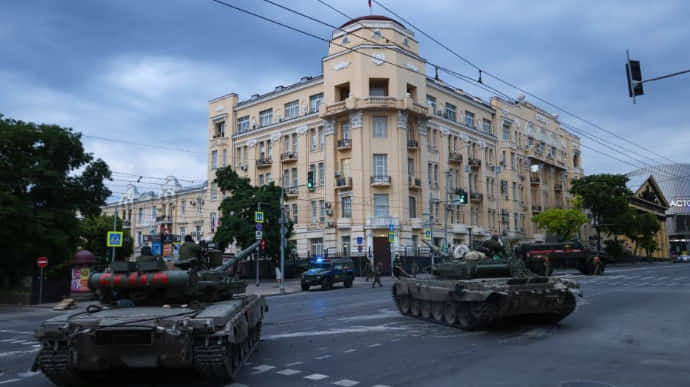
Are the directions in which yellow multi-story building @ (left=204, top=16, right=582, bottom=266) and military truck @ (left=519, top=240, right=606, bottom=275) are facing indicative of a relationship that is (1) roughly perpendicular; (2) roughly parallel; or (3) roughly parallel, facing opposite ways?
roughly perpendicular

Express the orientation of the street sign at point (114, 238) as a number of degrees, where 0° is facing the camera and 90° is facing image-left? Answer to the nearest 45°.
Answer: approximately 0°

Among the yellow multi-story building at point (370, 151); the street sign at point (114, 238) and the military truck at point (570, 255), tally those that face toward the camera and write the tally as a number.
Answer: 2

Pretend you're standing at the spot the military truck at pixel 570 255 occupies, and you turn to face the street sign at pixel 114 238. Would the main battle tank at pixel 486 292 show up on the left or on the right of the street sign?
left

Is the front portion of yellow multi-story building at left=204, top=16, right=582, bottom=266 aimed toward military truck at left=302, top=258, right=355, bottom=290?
yes

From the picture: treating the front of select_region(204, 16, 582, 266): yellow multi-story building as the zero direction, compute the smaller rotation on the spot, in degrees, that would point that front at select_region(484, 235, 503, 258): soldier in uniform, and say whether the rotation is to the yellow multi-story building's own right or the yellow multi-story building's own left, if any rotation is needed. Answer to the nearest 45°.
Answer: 0° — it already faces them

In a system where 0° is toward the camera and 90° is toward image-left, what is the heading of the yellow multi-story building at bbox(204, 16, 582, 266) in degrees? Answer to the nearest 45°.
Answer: approximately 0°

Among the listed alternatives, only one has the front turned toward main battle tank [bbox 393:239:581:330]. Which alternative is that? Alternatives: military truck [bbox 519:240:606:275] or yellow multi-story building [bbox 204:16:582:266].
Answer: the yellow multi-story building

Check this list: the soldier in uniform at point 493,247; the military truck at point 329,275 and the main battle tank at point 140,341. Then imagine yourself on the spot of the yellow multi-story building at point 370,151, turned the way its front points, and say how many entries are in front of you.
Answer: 3

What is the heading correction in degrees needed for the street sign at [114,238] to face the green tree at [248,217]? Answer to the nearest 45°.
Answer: approximately 135° to its left
